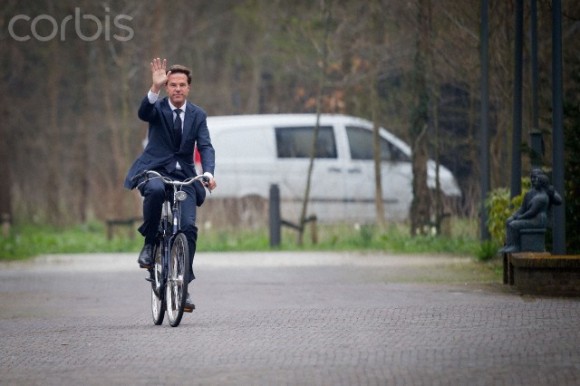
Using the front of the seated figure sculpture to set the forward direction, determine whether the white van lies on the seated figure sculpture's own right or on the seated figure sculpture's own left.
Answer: on the seated figure sculpture's own right

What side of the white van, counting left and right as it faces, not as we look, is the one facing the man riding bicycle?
right

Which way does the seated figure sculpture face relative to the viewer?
to the viewer's left

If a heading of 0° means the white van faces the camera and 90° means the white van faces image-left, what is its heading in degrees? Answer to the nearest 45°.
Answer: approximately 270°

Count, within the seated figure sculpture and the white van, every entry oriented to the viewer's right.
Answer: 1

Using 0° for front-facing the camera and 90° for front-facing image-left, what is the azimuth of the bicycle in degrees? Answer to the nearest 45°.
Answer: approximately 0°
